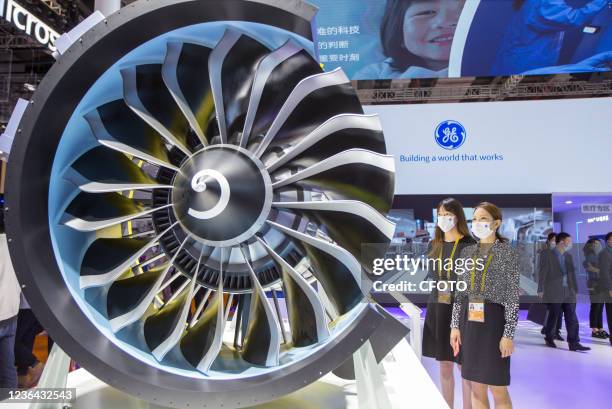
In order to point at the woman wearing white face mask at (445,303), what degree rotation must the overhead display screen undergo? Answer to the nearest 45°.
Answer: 0° — it already faces them

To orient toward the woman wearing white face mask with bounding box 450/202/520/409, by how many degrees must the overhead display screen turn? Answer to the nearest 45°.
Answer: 0° — it already faces them

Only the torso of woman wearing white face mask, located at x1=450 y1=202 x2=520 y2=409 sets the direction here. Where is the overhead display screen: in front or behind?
behind

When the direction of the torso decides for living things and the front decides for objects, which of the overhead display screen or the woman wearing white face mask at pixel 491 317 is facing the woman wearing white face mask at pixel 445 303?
the overhead display screen

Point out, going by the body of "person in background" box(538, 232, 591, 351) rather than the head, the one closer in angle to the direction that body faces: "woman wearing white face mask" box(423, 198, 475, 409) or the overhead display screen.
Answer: the woman wearing white face mask

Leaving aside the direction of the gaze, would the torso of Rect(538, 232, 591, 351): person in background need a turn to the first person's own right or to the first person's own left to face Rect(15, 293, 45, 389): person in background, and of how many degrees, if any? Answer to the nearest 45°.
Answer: approximately 90° to the first person's own right

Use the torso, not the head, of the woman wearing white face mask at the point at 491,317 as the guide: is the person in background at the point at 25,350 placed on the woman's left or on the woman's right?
on the woman's right
